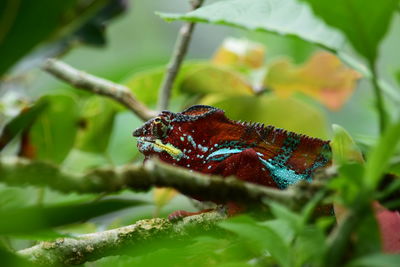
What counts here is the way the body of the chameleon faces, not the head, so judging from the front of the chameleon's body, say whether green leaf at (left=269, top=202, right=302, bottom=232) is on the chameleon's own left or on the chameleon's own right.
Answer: on the chameleon's own left

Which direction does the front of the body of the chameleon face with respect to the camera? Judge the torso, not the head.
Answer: to the viewer's left

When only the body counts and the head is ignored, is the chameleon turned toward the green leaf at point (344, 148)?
no

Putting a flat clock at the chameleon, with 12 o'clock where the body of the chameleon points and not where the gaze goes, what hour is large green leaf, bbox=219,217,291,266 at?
The large green leaf is roughly at 9 o'clock from the chameleon.

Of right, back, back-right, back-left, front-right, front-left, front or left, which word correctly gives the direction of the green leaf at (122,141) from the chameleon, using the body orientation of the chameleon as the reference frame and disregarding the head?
front-right

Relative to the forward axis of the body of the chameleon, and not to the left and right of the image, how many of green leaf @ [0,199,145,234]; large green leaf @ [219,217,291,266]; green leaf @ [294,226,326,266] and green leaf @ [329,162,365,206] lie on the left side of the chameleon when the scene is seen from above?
4

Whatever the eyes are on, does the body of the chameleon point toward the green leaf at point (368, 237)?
no

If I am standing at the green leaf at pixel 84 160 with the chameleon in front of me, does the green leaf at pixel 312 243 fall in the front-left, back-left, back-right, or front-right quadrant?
front-right

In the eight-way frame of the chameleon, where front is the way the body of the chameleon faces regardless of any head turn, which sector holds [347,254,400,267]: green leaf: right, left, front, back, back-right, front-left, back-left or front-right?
left

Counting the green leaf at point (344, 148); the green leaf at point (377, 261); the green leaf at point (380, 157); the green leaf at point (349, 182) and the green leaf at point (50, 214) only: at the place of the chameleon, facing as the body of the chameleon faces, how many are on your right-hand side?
0

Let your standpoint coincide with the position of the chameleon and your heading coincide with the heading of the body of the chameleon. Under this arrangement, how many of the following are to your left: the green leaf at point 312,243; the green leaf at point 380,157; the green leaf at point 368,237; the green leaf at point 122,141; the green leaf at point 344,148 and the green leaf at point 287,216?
5
